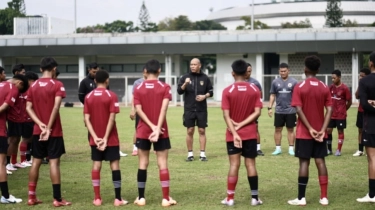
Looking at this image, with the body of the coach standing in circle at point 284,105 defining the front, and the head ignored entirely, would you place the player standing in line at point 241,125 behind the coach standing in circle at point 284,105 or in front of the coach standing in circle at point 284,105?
in front

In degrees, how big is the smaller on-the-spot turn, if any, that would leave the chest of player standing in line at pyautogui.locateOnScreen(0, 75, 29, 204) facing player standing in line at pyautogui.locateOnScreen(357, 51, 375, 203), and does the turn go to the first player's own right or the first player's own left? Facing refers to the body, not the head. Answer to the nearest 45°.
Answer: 0° — they already face them

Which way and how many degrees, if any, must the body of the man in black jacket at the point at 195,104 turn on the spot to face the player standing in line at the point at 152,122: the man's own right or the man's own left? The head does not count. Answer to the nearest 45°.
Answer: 0° — they already face them

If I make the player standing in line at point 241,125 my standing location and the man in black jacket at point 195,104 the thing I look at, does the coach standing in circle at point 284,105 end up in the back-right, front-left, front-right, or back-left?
front-right

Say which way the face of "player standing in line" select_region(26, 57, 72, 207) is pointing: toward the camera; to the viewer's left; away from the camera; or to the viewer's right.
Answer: away from the camera

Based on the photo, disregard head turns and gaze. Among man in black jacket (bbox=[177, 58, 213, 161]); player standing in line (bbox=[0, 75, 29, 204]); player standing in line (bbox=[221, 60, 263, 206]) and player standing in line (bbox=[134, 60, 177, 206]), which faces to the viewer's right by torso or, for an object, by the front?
player standing in line (bbox=[0, 75, 29, 204])

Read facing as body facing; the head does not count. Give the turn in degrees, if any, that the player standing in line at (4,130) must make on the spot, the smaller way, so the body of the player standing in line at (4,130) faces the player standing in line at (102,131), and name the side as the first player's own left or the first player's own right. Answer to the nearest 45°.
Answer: approximately 45° to the first player's own right

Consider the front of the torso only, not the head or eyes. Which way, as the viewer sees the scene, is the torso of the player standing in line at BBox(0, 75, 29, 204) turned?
to the viewer's right

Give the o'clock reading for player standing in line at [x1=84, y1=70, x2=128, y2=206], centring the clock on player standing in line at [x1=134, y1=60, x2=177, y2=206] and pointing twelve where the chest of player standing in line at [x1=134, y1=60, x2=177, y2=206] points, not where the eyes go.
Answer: player standing in line at [x1=84, y1=70, x2=128, y2=206] is roughly at 9 o'clock from player standing in line at [x1=134, y1=60, x2=177, y2=206].

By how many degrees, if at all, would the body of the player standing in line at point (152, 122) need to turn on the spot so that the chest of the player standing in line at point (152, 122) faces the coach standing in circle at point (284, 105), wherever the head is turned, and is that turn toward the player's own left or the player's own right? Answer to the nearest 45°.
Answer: approximately 45° to the player's own right

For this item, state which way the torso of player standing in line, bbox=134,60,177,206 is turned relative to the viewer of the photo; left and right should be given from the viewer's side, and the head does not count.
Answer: facing away from the viewer

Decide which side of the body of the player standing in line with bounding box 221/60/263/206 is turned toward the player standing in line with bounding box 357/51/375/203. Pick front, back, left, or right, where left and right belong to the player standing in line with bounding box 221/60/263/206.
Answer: right

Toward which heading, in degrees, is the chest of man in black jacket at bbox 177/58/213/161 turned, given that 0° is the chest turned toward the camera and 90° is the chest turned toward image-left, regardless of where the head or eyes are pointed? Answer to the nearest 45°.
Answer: approximately 0°

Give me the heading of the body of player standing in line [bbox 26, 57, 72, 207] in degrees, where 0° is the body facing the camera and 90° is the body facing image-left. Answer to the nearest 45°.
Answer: approximately 225°

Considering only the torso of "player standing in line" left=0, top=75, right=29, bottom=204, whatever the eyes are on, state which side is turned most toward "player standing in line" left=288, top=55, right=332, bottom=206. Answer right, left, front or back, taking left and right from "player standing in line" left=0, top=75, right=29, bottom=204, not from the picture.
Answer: front

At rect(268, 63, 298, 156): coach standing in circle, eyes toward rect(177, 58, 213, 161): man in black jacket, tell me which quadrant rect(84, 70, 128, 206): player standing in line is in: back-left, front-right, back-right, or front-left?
front-left

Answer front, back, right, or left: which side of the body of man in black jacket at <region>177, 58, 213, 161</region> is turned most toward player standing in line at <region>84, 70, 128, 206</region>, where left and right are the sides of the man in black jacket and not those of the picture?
front

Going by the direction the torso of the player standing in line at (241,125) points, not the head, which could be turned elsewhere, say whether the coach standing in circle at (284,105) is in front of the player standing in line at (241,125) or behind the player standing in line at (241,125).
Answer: in front

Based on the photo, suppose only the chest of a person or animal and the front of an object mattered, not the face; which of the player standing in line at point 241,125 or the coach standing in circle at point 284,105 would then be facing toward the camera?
the coach standing in circle at point 284,105
